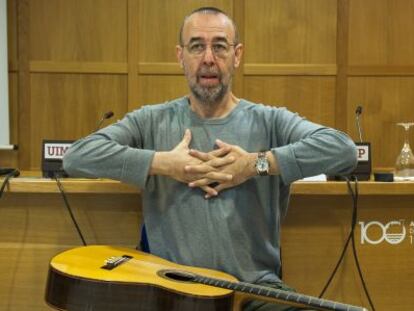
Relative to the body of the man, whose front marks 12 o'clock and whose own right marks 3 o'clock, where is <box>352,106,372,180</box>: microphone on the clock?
The microphone is roughly at 8 o'clock from the man.

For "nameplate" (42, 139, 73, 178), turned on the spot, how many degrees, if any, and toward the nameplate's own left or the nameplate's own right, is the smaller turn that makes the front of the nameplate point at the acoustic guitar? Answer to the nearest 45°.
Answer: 0° — it already faces it

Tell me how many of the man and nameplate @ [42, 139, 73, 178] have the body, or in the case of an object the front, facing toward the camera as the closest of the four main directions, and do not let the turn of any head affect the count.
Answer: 2

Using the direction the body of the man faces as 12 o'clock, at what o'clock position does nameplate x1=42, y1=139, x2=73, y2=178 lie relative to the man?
The nameplate is roughly at 4 o'clock from the man.

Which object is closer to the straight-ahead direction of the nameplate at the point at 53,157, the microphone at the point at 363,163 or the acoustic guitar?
the acoustic guitar

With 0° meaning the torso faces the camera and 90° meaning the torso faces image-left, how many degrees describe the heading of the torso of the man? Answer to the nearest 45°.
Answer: approximately 0°

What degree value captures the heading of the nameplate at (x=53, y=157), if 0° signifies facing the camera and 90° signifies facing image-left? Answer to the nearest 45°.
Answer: approximately 0°

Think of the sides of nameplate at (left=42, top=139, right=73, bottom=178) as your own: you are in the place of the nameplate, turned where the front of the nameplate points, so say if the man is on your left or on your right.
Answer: on your left

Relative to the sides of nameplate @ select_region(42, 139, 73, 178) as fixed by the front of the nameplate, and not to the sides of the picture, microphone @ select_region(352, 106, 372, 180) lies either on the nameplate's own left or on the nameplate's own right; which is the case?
on the nameplate's own left
